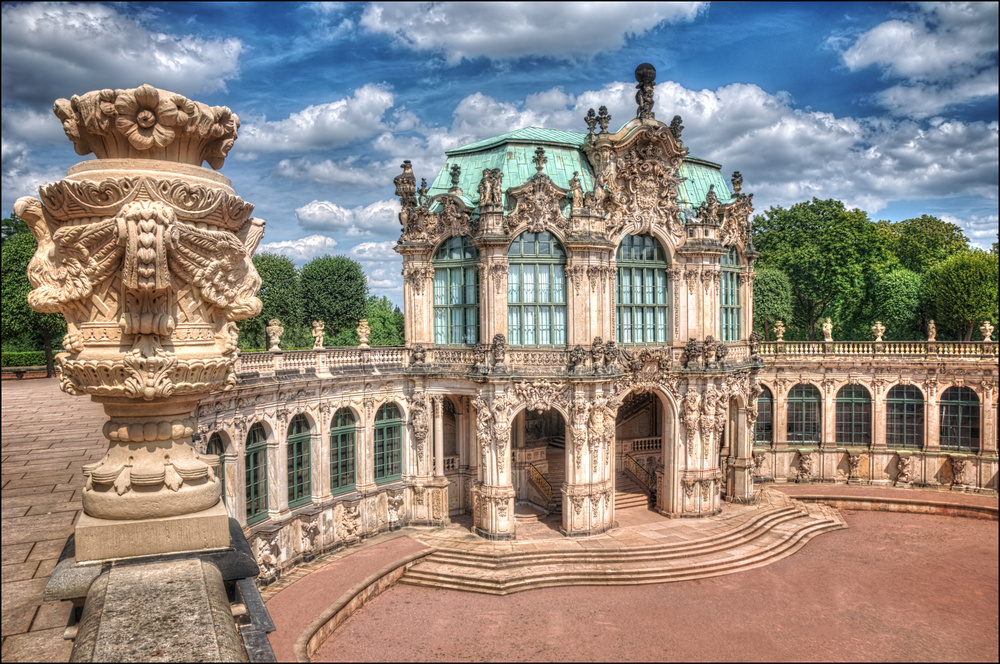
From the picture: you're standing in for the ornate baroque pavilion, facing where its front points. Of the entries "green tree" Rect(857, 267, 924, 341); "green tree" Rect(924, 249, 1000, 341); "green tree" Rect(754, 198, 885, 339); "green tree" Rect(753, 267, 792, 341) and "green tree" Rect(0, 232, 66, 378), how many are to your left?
4

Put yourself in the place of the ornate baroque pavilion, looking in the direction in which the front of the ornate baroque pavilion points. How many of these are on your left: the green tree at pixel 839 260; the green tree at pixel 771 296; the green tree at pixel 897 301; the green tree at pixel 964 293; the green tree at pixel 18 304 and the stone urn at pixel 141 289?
4

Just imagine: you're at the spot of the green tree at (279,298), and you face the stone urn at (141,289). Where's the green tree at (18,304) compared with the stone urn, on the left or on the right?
right

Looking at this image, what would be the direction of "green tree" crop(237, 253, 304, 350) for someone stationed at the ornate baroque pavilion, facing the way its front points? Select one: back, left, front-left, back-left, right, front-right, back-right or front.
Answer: back

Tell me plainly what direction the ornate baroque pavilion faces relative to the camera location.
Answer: facing the viewer and to the right of the viewer

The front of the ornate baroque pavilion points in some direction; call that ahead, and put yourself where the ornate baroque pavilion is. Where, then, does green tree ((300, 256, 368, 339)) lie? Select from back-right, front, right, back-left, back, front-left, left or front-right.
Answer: back

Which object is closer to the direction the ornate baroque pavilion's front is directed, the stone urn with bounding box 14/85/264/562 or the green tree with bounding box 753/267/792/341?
the stone urn

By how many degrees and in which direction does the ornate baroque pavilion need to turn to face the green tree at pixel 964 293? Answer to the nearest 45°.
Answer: approximately 90° to its left

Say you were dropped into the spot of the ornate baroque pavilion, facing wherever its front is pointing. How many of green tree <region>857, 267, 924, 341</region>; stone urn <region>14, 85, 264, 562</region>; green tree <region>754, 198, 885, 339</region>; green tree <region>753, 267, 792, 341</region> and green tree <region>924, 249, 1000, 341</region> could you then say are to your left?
4

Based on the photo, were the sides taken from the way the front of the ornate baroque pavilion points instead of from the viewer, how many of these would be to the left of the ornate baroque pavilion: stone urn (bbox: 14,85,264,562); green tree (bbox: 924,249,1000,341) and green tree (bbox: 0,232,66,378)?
1

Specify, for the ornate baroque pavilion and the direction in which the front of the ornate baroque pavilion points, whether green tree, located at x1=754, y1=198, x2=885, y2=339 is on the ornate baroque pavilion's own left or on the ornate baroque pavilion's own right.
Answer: on the ornate baroque pavilion's own left

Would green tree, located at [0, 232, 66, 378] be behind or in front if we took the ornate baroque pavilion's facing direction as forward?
behind

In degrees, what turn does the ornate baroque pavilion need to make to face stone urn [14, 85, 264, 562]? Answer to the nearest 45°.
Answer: approximately 45° to its right

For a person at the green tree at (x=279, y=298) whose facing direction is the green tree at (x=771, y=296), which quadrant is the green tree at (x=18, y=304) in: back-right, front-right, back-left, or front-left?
back-right

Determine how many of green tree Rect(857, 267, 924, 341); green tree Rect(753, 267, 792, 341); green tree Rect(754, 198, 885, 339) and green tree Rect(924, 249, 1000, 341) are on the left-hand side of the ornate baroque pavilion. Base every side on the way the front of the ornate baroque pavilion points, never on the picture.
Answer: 4
